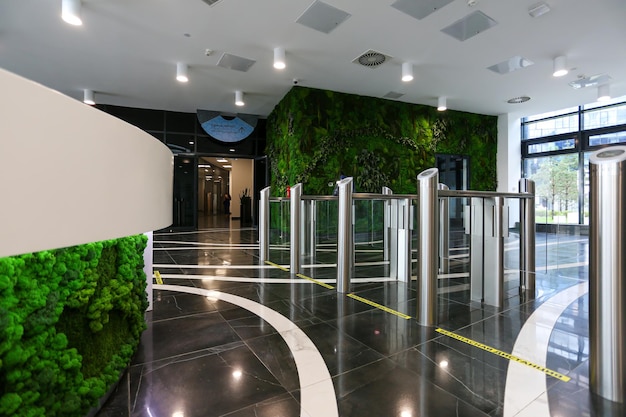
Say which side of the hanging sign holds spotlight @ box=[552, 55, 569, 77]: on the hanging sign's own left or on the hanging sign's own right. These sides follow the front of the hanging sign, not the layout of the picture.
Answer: on the hanging sign's own left

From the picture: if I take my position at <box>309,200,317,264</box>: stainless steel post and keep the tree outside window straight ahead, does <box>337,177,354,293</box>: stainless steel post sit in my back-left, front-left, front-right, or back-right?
back-right

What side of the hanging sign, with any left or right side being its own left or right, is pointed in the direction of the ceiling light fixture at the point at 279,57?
front

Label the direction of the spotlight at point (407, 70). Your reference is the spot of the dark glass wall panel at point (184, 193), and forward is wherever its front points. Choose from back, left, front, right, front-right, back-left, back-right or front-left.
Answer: front-left

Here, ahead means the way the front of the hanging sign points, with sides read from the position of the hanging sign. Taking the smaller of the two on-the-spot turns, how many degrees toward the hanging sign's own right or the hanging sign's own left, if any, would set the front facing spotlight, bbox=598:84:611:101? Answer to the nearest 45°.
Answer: approximately 45° to the hanging sign's own left

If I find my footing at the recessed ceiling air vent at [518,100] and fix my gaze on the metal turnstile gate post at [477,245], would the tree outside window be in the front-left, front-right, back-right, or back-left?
back-left

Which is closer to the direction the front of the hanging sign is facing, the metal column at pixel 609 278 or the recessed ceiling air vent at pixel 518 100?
the metal column

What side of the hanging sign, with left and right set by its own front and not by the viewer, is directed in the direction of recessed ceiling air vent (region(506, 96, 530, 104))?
left

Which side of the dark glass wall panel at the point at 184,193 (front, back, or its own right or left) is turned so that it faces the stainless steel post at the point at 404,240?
front

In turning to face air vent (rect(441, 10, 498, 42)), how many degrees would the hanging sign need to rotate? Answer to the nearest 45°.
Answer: approximately 45° to its left

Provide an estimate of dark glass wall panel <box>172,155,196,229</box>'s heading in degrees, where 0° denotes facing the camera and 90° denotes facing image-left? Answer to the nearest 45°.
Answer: approximately 0°

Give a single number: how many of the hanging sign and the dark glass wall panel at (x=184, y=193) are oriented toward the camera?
2
